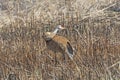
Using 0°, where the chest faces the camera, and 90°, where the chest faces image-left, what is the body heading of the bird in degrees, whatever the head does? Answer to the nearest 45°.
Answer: approximately 90°
